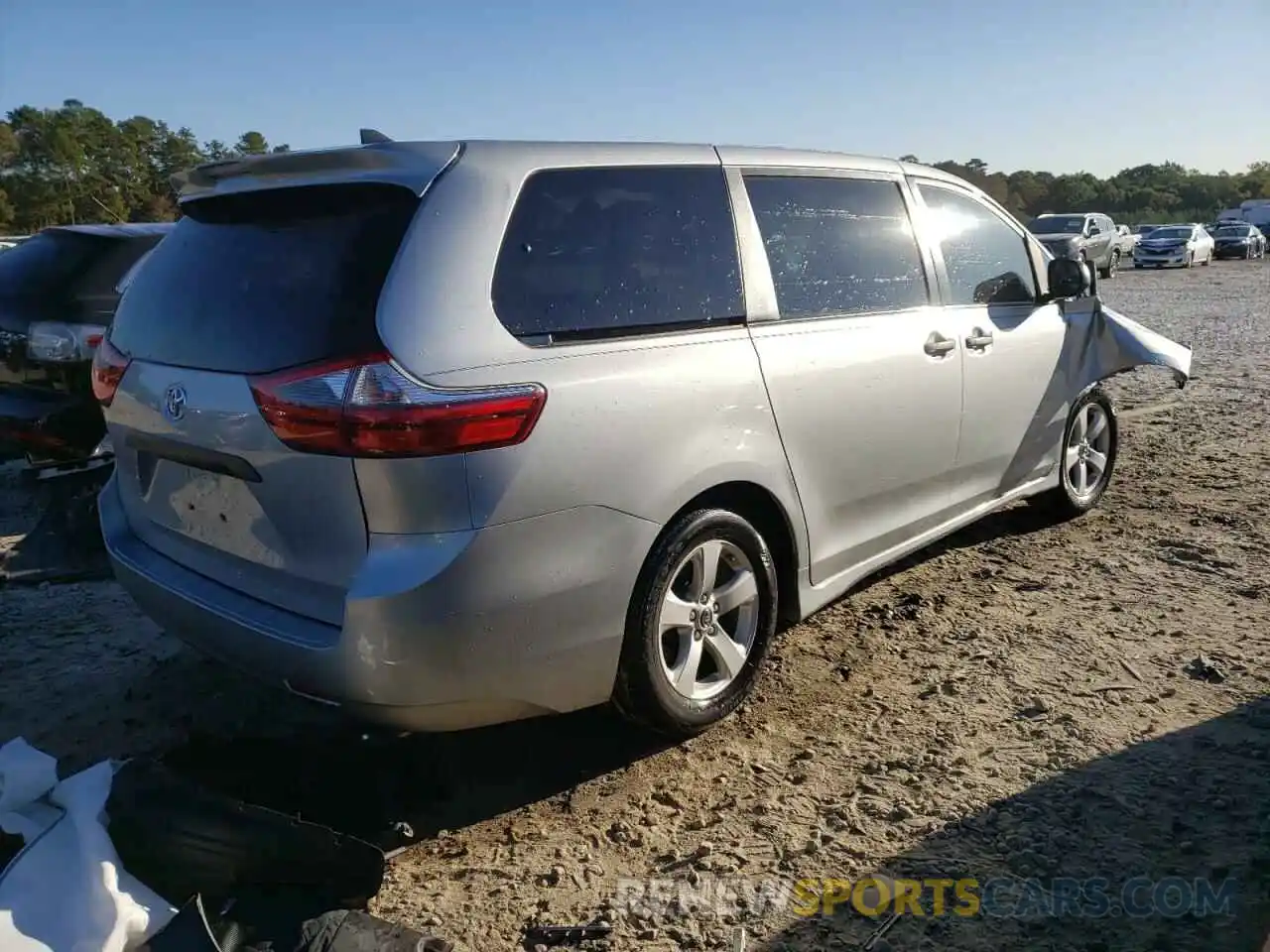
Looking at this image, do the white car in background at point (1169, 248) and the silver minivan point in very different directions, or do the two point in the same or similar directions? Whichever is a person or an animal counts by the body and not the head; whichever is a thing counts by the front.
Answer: very different directions

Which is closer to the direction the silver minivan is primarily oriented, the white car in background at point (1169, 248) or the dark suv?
the white car in background

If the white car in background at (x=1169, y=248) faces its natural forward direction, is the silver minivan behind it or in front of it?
in front

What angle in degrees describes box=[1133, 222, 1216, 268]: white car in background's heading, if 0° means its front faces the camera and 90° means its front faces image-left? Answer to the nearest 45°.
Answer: approximately 45°

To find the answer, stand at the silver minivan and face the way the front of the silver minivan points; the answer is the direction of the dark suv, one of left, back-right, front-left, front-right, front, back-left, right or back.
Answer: left

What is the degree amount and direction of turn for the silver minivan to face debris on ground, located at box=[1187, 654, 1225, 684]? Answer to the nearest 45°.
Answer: approximately 45° to its right

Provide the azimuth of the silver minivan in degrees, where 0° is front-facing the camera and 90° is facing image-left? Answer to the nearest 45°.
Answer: approximately 225°

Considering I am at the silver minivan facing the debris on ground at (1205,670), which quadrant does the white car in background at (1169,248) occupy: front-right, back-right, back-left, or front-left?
front-left

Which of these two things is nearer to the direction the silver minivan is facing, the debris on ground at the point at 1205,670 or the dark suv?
the debris on ground
